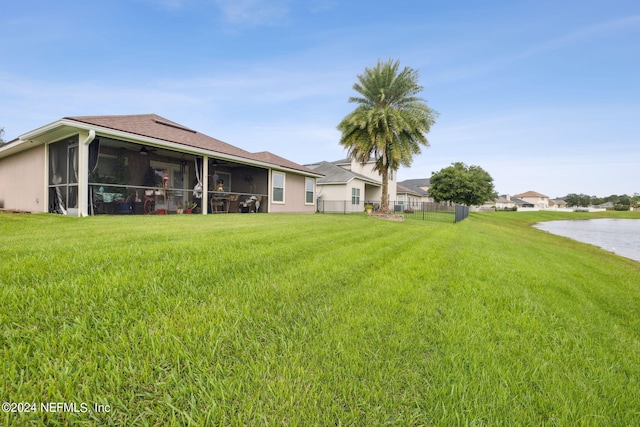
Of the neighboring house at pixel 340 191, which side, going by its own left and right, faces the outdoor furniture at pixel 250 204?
left

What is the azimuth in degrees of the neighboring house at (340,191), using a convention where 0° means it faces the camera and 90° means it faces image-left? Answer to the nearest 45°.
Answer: approximately 135°

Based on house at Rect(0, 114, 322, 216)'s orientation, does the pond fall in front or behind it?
behind

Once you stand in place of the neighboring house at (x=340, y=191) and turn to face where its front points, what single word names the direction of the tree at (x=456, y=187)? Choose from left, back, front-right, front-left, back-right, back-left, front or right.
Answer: right

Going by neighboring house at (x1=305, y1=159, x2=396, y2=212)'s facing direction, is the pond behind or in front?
behind

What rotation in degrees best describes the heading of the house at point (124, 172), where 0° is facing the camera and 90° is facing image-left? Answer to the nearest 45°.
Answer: approximately 135°

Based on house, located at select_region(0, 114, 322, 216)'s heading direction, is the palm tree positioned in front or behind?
behind

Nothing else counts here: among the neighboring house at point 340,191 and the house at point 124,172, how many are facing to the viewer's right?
0

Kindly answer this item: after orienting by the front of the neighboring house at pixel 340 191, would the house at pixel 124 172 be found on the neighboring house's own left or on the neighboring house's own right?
on the neighboring house's own left

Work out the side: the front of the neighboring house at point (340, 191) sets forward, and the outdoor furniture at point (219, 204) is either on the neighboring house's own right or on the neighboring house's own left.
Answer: on the neighboring house's own left
